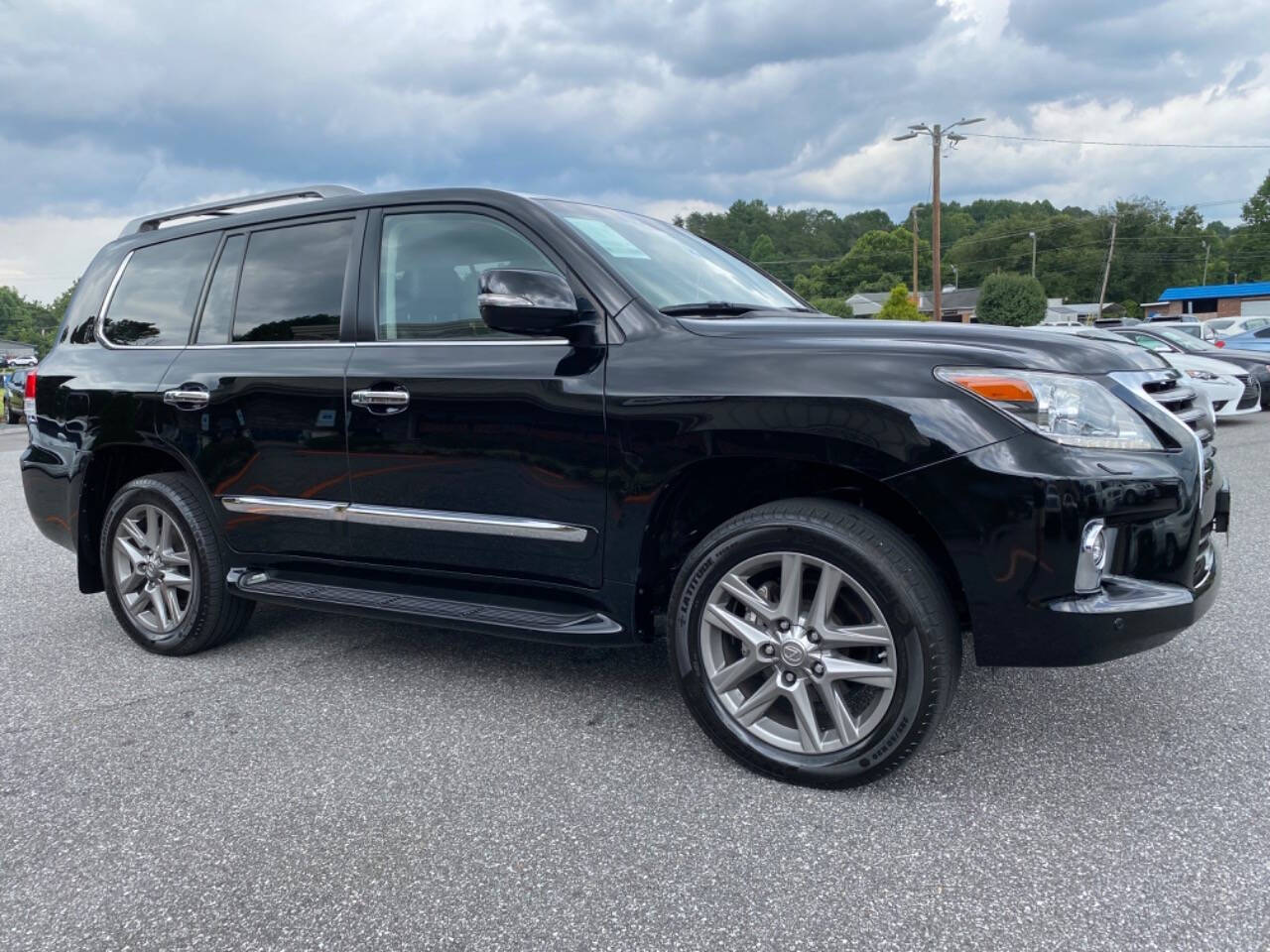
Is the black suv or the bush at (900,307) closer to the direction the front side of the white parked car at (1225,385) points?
the black suv

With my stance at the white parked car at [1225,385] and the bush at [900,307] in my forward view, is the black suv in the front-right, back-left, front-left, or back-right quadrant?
back-left

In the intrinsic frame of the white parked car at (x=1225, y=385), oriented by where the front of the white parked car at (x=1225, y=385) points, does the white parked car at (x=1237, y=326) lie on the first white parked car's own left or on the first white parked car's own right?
on the first white parked car's own left

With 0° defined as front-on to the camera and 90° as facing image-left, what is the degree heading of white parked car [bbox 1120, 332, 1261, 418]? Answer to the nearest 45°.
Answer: approximately 315°

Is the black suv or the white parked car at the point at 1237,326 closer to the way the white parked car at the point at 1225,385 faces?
the black suv

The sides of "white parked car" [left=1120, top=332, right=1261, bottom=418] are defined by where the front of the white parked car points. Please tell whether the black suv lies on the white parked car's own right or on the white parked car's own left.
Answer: on the white parked car's own right

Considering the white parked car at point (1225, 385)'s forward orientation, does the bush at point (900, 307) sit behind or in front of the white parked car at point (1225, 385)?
behind

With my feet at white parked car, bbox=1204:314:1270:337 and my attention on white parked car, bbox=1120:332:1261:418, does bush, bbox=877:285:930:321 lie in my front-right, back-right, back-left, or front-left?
back-right
